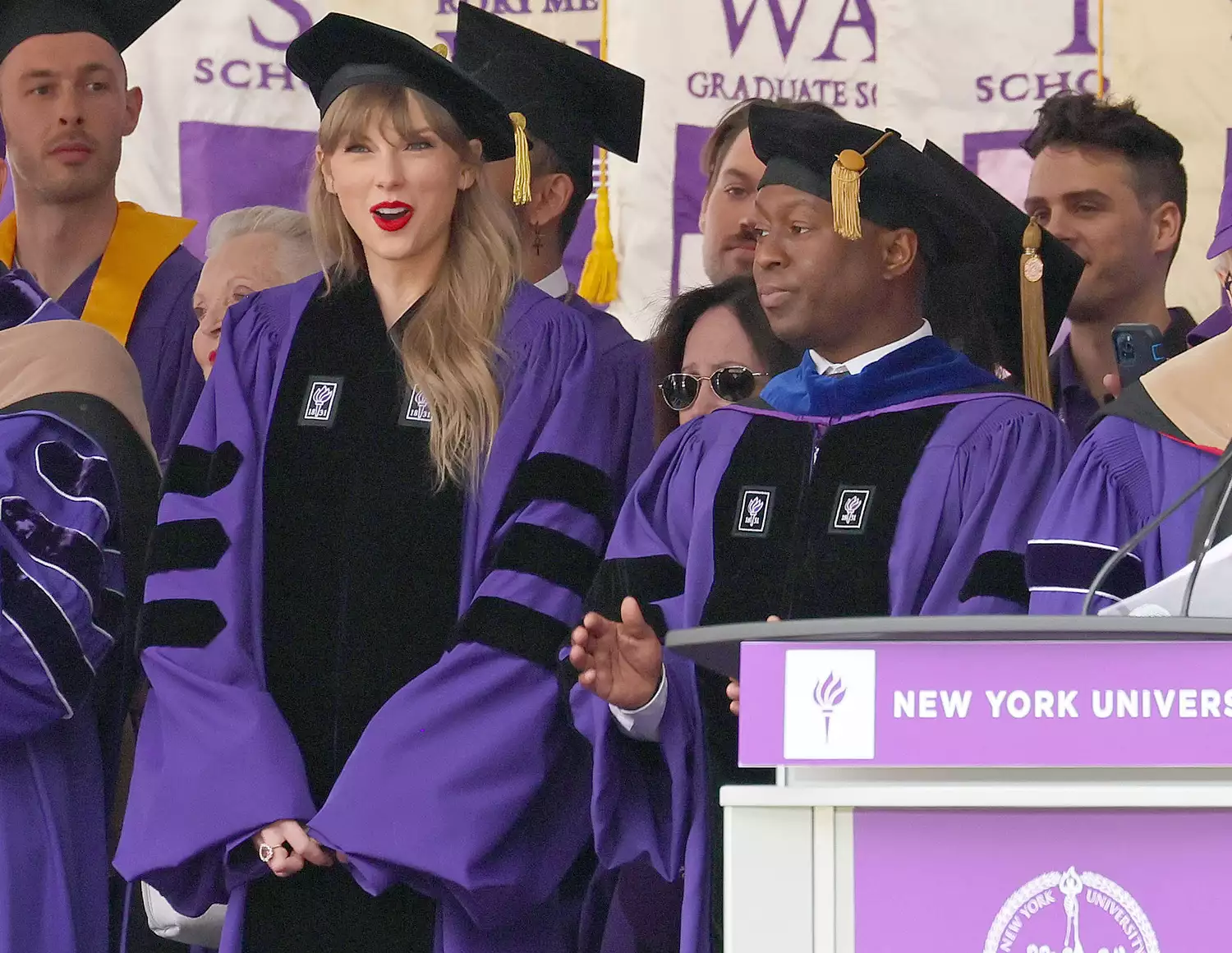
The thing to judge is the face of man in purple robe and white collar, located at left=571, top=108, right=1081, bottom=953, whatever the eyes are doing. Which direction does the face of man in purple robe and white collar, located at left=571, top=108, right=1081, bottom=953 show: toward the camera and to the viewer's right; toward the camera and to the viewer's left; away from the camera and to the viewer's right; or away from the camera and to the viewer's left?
toward the camera and to the viewer's left

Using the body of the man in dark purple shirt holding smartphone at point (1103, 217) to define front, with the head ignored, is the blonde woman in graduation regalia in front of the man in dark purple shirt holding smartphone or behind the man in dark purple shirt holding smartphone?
in front

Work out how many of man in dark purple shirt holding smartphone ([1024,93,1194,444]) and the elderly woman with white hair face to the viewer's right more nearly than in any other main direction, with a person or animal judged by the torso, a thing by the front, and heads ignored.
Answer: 0

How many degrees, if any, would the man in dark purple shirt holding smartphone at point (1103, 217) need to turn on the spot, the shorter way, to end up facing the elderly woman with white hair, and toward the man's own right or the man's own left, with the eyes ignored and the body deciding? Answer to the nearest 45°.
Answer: approximately 45° to the man's own right

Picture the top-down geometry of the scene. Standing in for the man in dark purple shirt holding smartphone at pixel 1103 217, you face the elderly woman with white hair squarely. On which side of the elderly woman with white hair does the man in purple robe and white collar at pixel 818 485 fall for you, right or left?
left

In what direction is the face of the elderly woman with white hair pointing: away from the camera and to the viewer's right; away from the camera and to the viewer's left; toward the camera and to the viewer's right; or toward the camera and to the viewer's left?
toward the camera and to the viewer's left

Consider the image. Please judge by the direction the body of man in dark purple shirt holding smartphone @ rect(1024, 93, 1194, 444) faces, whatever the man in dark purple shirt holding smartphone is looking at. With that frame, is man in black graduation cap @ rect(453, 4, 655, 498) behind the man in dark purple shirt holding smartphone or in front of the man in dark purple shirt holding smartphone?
in front

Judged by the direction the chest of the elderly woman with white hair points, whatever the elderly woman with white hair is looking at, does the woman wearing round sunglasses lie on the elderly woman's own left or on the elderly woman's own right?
on the elderly woman's own left

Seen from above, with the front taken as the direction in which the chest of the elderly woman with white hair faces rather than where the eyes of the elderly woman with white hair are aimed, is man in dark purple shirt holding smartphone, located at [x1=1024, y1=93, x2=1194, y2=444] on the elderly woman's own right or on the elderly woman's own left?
on the elderly woman's own left

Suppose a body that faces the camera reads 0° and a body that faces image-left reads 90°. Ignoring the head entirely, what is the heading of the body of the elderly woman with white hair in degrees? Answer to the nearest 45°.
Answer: approximately 45°

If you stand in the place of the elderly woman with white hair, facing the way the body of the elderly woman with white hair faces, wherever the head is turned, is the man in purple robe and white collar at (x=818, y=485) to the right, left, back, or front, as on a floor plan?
left

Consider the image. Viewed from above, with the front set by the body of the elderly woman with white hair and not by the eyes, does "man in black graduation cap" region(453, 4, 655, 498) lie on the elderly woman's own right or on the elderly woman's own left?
on the elderly woman's own left
